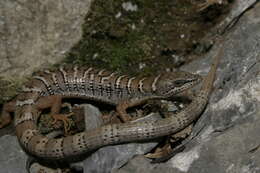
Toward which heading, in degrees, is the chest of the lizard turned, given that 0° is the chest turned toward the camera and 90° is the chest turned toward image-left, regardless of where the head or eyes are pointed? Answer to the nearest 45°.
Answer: approximately 270°

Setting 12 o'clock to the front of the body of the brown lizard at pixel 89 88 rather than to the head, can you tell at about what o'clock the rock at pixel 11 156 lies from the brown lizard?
The rock is roughly at 5 o'clock from the brown lizard.

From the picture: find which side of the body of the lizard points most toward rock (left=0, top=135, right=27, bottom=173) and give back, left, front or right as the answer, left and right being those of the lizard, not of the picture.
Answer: back
